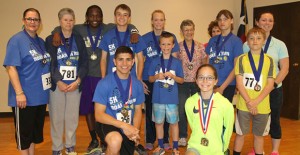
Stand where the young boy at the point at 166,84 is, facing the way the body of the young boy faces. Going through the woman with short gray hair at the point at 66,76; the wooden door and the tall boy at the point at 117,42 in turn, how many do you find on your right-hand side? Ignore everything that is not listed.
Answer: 2

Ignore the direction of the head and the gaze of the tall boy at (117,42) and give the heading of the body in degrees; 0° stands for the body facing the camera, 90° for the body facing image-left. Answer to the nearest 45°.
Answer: approximately 0°

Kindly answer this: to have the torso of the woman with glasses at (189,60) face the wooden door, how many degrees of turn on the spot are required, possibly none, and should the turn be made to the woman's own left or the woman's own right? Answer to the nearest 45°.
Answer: approximately 135° to the woman's own left

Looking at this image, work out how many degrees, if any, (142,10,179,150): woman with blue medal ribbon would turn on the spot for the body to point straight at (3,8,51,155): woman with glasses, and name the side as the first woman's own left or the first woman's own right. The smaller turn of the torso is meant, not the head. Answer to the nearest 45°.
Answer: approximately 45° to the first woman's own right

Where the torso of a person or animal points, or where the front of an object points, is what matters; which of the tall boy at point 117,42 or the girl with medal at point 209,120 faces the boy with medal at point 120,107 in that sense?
the tall boy

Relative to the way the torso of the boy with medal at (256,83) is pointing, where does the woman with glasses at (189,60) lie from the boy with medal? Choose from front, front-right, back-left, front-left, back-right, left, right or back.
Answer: back-right

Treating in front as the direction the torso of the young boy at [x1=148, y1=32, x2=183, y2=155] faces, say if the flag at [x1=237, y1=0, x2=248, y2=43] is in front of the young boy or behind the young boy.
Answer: behind

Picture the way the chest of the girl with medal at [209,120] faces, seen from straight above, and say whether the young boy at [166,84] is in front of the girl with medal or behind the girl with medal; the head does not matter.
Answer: behind
